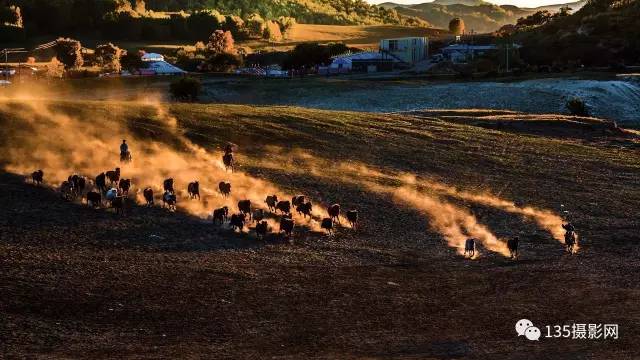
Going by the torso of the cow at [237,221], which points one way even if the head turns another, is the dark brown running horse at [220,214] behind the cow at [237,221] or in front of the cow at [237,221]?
behind

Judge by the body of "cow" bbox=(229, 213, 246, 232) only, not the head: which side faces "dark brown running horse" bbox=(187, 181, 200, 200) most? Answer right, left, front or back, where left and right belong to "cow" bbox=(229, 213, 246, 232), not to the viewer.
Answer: back

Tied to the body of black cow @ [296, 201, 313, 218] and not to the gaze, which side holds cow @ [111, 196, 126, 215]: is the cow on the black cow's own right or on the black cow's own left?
on the black cow's own right

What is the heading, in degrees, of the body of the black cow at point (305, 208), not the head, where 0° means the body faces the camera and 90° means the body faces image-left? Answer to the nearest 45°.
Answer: approximately 315°
